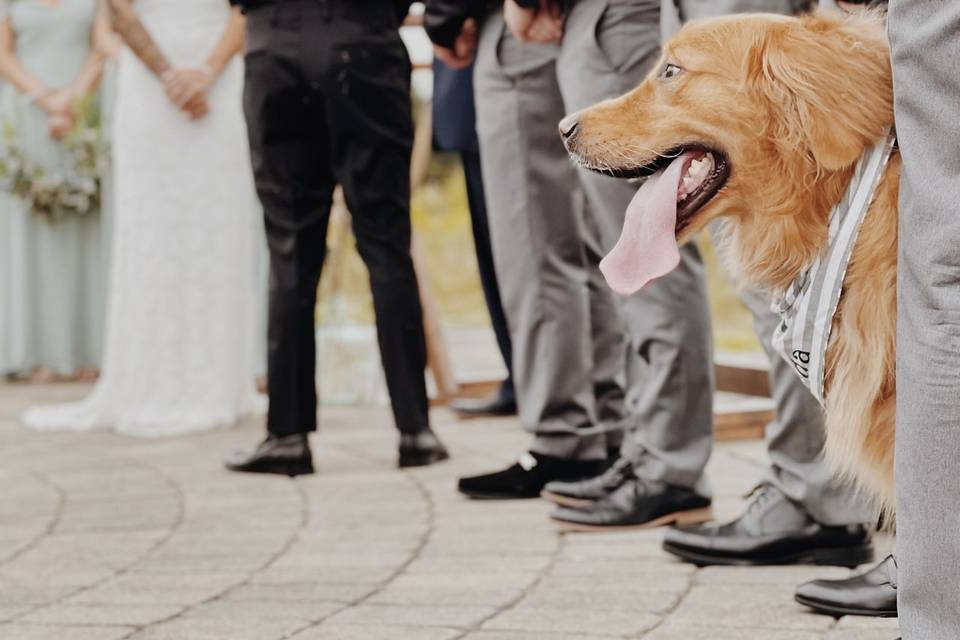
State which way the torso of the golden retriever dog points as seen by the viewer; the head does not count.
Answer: to the viewer's left
